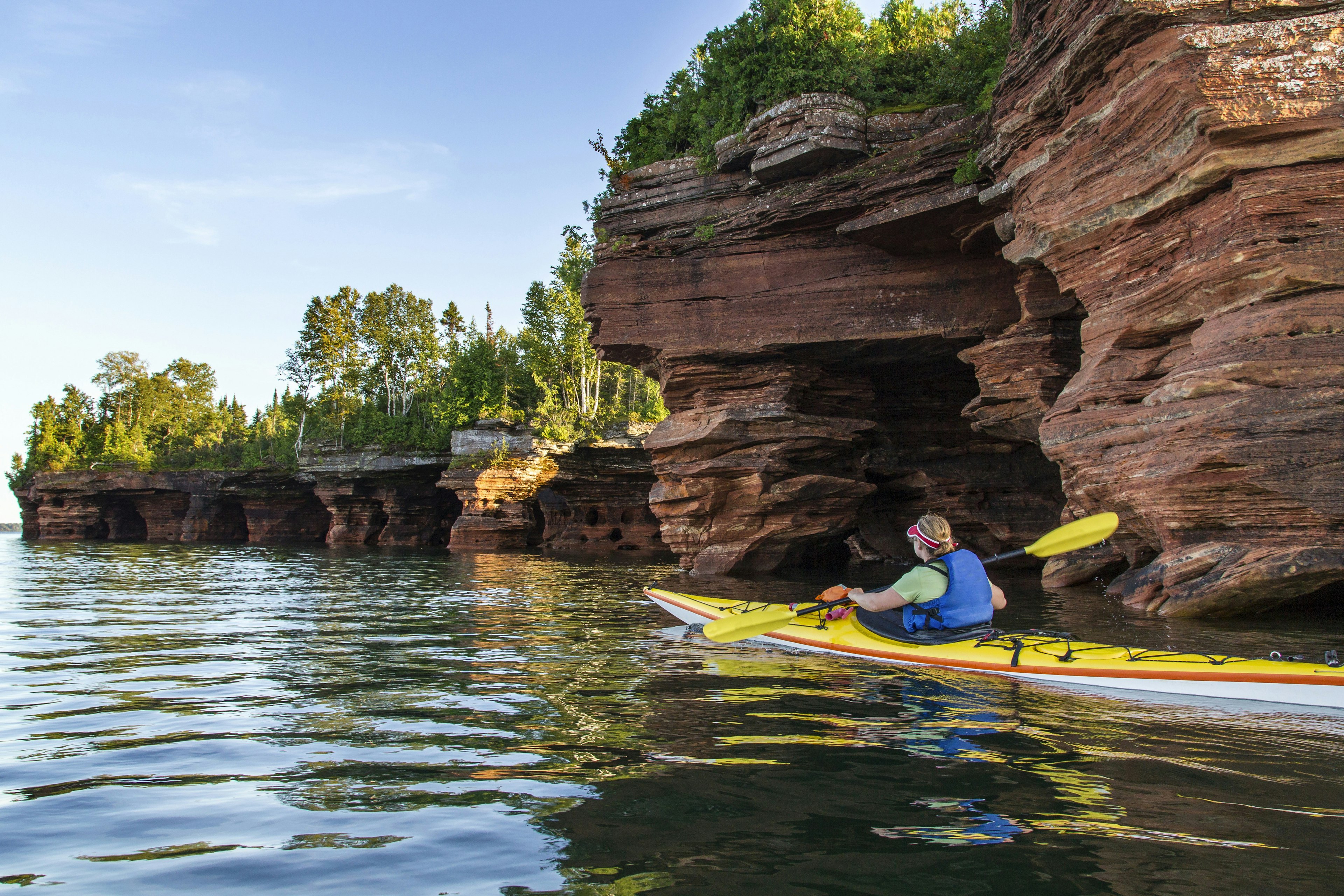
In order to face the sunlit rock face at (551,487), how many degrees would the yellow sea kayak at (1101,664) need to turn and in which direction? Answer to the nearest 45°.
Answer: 0° — it already faces it

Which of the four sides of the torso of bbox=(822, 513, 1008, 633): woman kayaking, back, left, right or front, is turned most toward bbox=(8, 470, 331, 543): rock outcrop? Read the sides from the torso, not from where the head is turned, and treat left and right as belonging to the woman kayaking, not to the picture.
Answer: front

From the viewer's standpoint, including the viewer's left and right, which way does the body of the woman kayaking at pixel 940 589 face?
facing away from the viewer and to the left of the viewer

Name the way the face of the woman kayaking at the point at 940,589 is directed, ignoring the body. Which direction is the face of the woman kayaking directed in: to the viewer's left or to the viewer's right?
to the viewer's left

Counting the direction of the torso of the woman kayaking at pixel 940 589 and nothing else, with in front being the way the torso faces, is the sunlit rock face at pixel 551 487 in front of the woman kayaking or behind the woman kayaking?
in front

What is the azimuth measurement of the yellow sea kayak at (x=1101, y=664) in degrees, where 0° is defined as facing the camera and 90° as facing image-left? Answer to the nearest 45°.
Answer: approximately 135°

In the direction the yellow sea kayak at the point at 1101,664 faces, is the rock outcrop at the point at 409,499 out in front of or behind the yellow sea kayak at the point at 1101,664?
in front

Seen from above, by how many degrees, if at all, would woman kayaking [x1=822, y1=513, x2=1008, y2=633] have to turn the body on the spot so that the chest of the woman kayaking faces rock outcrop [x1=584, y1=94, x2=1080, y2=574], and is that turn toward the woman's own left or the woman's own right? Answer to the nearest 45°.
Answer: approximately 45° to the woman's own right

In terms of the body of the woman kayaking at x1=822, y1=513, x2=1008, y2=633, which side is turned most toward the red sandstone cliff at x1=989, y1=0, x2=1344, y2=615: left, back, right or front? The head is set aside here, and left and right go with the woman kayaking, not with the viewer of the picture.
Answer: right
